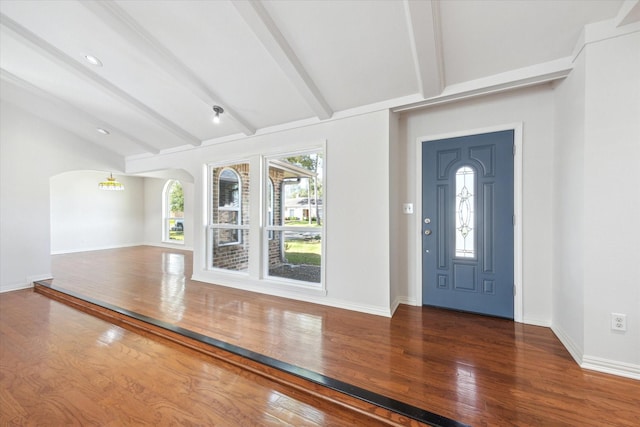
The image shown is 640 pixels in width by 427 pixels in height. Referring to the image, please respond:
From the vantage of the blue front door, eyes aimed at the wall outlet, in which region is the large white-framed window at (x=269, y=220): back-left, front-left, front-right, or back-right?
back-right

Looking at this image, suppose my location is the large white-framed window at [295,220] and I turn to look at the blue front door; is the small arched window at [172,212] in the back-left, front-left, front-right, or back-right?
back-left

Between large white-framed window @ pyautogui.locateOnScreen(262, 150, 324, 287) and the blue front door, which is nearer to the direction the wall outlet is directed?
the large white-framed window

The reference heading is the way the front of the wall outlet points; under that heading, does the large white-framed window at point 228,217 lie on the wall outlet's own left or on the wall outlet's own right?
on the wall outlet's own right

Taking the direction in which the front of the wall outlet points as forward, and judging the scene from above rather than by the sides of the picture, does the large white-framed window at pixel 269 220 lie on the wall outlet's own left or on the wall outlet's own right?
on the wall outlet's own right

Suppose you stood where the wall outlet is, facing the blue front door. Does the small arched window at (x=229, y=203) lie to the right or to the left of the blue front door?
left

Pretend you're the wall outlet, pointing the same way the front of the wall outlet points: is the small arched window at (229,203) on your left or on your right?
on your right
